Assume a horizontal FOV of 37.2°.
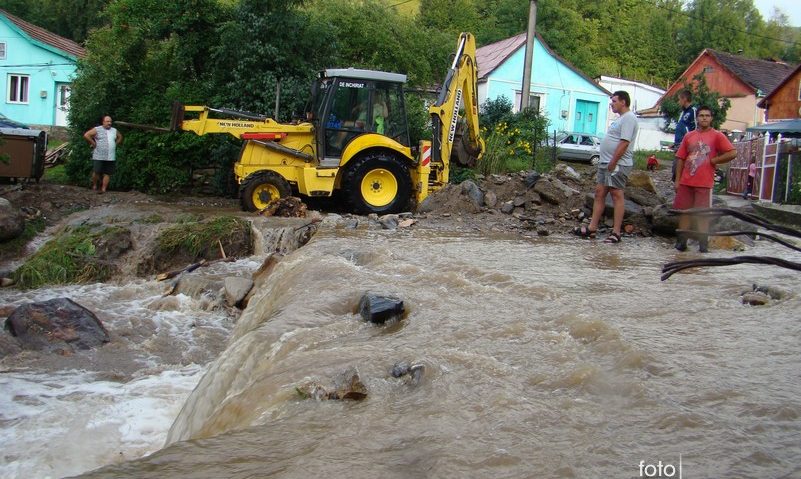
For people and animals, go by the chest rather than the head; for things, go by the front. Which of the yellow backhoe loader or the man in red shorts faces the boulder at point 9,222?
the yellow backhoe loader

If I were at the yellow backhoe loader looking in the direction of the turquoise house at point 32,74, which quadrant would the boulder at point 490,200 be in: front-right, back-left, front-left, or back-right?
back-right

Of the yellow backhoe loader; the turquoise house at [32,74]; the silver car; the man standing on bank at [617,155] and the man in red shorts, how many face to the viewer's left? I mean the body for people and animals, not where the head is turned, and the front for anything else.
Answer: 3

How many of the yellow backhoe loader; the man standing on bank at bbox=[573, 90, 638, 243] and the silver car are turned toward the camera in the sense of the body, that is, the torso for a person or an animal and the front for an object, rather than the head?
0

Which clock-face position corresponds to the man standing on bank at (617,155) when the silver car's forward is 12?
The man standing on bank is roughly at 9 o'clock from the silver car.

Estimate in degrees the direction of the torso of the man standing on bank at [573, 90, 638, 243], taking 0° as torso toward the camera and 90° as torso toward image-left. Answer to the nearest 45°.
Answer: approximately 90°

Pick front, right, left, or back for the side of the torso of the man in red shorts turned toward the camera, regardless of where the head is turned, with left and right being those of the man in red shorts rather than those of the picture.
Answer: front

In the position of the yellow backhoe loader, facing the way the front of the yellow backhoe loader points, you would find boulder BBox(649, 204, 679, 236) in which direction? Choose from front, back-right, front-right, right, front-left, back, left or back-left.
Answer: back-left

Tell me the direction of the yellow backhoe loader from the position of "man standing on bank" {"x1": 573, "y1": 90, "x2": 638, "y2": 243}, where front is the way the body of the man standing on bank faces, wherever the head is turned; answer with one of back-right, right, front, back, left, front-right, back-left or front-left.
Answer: front-right

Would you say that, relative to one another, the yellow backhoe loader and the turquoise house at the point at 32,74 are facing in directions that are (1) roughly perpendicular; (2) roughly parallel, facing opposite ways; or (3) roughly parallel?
roughly perpendicular

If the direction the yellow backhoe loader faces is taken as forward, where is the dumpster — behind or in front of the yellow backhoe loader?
in front

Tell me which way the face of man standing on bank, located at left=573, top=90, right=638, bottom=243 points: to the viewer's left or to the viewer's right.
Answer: to the viewer's left

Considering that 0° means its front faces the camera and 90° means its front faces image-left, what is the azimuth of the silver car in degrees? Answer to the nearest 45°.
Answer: approximately 90°

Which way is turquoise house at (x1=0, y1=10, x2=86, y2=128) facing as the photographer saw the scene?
facing the viewer

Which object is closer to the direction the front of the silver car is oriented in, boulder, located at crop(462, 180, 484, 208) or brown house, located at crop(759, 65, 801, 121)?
the boulder
